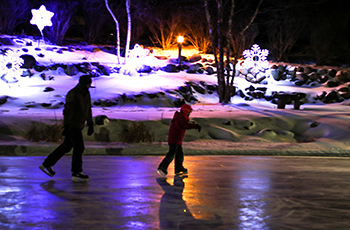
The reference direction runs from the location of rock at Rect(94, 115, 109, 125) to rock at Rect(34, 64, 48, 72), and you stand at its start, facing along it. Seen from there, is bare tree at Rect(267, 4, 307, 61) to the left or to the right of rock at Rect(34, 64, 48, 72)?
right

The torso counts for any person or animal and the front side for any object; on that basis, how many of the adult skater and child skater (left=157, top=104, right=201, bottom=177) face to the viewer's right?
2

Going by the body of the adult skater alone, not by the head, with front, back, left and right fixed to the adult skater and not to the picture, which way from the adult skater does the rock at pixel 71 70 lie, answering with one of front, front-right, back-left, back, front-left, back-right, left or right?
left

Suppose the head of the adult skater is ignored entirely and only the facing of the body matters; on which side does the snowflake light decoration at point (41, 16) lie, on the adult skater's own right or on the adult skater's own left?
on the adult skater's own left

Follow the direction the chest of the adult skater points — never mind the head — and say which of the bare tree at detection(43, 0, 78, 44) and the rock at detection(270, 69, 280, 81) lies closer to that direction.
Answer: the rock

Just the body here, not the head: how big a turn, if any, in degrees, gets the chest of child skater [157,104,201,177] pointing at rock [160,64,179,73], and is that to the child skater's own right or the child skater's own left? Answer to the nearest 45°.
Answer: approximately 90° to the child skater's own left

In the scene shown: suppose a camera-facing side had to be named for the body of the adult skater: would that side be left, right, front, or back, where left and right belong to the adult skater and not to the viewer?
right

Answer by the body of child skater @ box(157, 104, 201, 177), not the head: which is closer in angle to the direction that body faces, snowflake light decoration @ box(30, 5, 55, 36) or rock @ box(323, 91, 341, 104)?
the rock

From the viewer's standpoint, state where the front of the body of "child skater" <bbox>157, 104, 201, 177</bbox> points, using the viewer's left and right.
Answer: facing to the right of the viewer

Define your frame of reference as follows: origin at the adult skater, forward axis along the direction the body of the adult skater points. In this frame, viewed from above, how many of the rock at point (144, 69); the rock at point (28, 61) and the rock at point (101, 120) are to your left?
3

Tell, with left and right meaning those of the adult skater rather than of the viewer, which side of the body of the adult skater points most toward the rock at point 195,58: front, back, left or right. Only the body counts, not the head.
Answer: left
